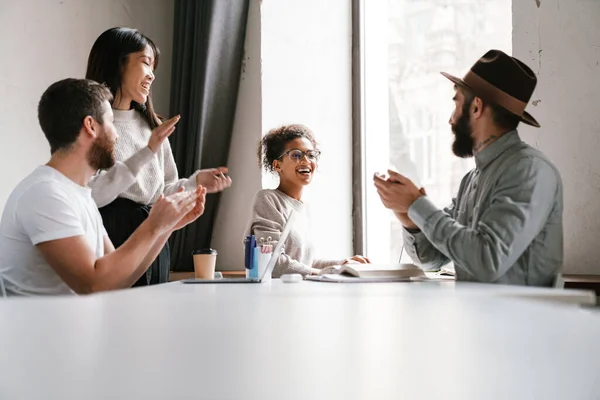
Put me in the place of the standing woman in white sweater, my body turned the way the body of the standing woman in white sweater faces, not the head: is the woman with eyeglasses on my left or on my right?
on my left

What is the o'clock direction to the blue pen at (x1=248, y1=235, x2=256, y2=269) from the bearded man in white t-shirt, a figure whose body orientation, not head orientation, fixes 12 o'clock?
The blue pen is roughly at 12 o'clock from the bearded man in white t-shirt.

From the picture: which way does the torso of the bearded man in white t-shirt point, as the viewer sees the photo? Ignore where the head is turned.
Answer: to the viewer's right

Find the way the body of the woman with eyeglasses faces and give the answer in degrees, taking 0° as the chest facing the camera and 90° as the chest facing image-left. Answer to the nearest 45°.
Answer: approximately 315°

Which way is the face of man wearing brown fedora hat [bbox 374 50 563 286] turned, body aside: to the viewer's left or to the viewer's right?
to the viewer's left

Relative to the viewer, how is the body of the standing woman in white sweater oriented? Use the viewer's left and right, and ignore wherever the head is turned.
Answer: facing the viewer and to the right of the viewer

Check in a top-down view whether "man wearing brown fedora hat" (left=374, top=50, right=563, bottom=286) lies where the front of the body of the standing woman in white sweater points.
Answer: yes

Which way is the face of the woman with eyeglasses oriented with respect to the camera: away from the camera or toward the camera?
toward the camera

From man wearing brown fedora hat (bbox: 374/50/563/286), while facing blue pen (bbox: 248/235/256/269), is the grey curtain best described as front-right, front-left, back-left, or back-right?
front-right

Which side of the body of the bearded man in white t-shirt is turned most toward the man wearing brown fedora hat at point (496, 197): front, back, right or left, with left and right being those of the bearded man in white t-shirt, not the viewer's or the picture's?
front

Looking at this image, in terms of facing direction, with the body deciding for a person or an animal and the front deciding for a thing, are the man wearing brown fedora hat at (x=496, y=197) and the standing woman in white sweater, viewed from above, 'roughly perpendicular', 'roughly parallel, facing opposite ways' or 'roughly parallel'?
roughly parallel, facing opposite ways

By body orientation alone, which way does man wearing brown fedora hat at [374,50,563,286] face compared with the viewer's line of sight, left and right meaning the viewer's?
facing to the left of the viewer
